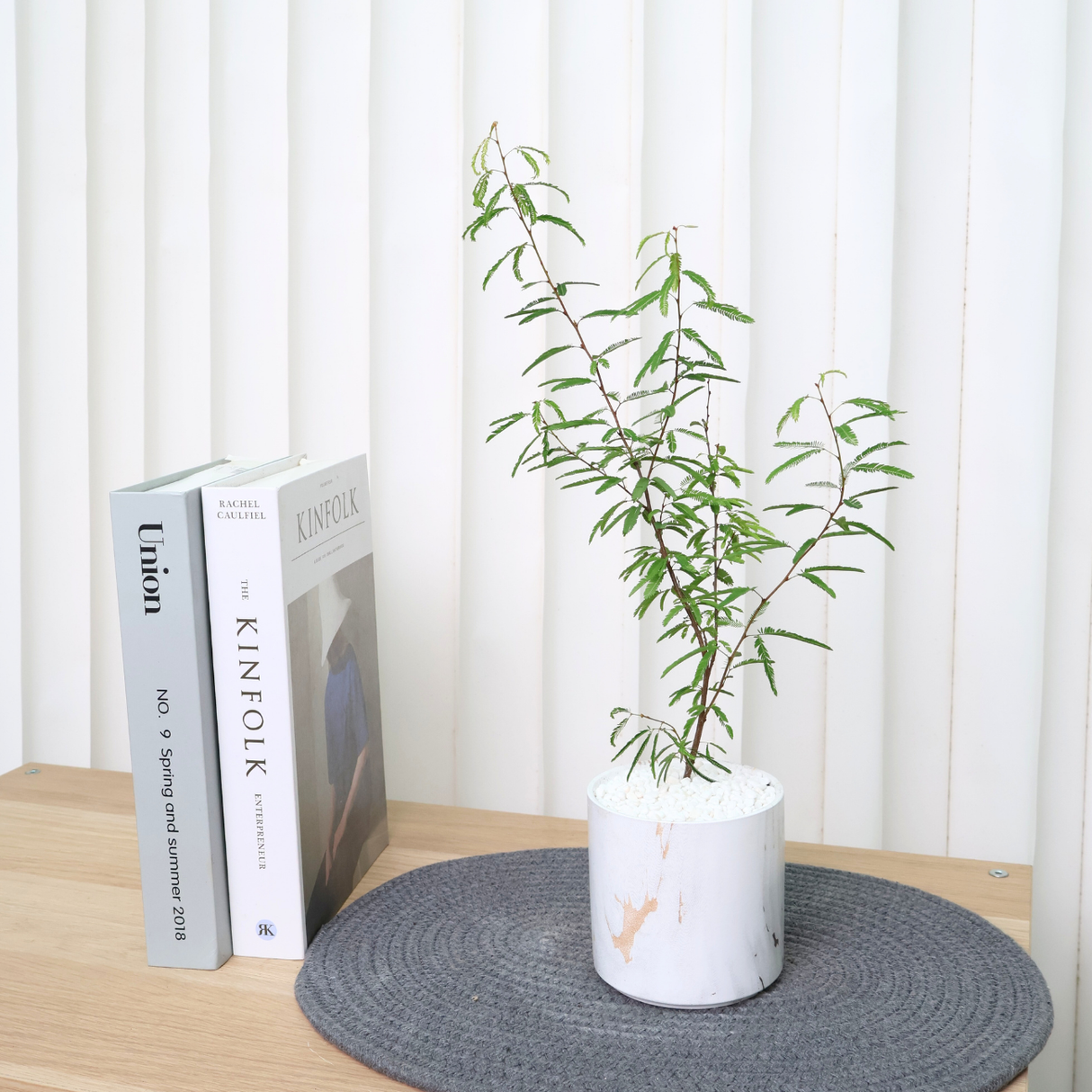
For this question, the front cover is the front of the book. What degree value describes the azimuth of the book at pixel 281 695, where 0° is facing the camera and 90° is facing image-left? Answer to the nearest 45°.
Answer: approximately 270°

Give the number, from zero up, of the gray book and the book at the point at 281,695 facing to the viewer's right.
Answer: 2

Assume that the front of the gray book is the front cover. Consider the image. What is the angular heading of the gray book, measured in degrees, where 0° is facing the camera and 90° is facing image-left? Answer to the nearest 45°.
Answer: approximately 270°
